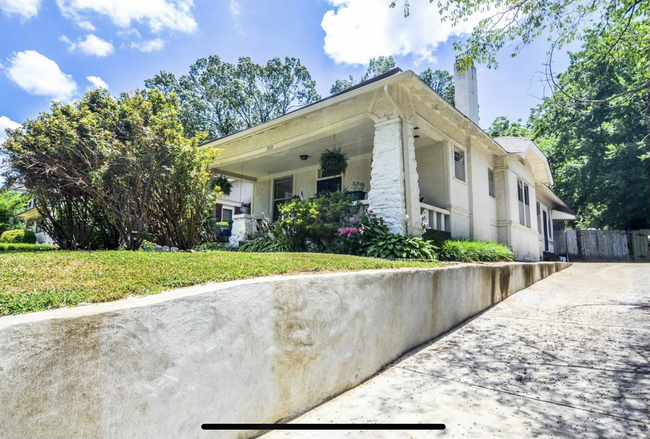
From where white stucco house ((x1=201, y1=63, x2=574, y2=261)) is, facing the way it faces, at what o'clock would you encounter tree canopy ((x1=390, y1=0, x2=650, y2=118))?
The tree canopy is roughly at 9 o'clock from the white stucco house.

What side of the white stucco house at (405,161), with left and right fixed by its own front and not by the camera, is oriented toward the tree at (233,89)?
right

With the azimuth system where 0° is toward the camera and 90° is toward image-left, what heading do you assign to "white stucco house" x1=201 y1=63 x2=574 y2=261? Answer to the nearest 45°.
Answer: approximately 45°

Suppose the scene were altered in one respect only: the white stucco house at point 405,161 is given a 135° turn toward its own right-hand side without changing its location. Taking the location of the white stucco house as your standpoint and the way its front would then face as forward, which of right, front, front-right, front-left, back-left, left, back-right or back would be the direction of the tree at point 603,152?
front-right

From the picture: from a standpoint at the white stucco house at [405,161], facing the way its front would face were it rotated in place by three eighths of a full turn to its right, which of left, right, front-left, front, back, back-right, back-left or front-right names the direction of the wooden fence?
front-right
